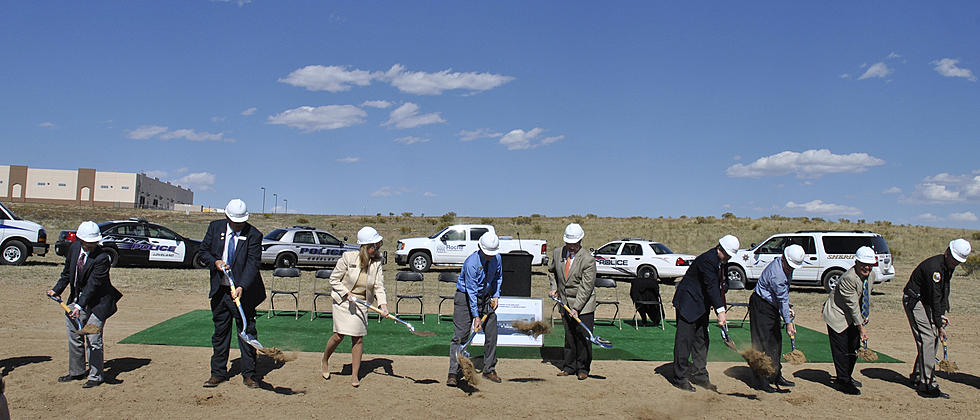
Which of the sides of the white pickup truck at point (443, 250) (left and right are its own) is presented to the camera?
left

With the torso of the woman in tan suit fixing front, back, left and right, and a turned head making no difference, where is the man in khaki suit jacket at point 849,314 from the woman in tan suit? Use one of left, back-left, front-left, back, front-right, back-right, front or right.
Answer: front-left

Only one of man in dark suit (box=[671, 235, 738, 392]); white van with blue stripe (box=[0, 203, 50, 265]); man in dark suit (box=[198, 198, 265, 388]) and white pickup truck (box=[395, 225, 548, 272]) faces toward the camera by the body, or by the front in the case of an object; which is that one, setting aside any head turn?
man in dark suit (box=[198, 198, 265, 388])

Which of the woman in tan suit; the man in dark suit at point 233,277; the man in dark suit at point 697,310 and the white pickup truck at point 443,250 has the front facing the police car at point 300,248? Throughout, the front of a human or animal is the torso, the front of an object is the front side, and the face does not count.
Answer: the white pickup truck

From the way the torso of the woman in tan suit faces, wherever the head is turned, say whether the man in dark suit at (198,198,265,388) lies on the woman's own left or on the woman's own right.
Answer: on the woman's own right

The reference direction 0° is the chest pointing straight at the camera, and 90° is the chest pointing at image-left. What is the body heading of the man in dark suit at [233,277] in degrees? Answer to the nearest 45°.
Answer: approximately 0°

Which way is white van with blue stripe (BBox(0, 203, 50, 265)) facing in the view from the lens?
facing to the right of the viewer

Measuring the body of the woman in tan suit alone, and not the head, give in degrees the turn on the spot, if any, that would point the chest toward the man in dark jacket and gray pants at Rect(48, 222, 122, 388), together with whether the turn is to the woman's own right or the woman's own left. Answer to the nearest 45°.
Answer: approximately 135° to the woman's own right

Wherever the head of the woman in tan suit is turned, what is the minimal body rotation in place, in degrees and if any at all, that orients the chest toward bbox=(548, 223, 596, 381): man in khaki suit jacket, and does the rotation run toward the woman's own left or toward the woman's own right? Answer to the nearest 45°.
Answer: approximately 45° to the woman's own left

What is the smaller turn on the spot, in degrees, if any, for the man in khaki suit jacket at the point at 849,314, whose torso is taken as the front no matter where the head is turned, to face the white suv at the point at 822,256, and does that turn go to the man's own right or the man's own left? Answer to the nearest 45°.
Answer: approximately 135° to the man's own left

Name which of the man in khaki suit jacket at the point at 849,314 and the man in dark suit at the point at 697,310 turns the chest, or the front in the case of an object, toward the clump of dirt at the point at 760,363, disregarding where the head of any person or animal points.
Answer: the man in dark suit

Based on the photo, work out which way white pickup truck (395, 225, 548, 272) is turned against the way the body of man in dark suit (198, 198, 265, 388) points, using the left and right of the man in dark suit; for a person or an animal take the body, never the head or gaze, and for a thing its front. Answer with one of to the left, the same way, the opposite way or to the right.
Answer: to the right
